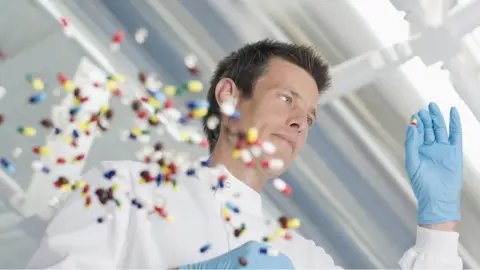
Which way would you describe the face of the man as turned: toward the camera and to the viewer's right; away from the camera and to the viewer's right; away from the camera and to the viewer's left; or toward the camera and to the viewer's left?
toward the camera and to the viewer's right

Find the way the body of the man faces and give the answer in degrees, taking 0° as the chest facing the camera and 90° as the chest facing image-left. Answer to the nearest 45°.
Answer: approximately 315°
